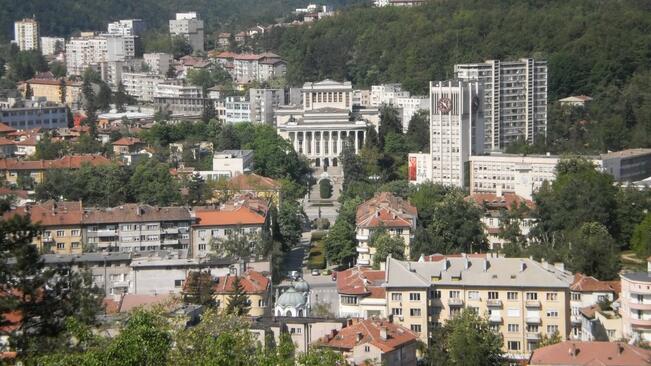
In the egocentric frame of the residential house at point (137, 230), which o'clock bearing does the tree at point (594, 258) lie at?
The tree is roughly at 10 o'clock from the residential house.

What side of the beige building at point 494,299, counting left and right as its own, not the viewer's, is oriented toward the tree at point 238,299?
right

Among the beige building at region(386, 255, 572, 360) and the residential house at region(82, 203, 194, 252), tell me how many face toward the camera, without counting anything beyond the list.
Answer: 2

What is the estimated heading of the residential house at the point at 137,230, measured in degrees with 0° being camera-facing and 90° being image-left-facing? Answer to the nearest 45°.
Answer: approximately 0°

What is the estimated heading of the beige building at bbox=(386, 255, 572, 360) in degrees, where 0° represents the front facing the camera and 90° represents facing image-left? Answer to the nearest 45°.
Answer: approximately 0°

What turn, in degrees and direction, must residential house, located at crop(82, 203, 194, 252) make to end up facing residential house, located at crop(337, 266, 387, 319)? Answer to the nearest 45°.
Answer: approximately 45° to its left
